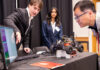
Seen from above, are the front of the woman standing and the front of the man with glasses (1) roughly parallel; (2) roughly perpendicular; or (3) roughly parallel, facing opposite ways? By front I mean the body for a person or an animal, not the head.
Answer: roughly perpendicular

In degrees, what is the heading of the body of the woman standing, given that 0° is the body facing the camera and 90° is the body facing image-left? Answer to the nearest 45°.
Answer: approximately 0°

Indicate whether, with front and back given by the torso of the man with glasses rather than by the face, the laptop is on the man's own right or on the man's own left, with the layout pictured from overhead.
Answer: on the man's own left

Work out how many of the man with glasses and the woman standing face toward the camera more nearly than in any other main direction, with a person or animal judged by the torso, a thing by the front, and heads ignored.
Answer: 1

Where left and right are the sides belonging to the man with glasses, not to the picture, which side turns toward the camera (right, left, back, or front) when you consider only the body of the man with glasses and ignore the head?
left

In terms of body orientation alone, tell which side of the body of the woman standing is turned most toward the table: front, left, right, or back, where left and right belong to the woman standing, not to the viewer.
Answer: front
